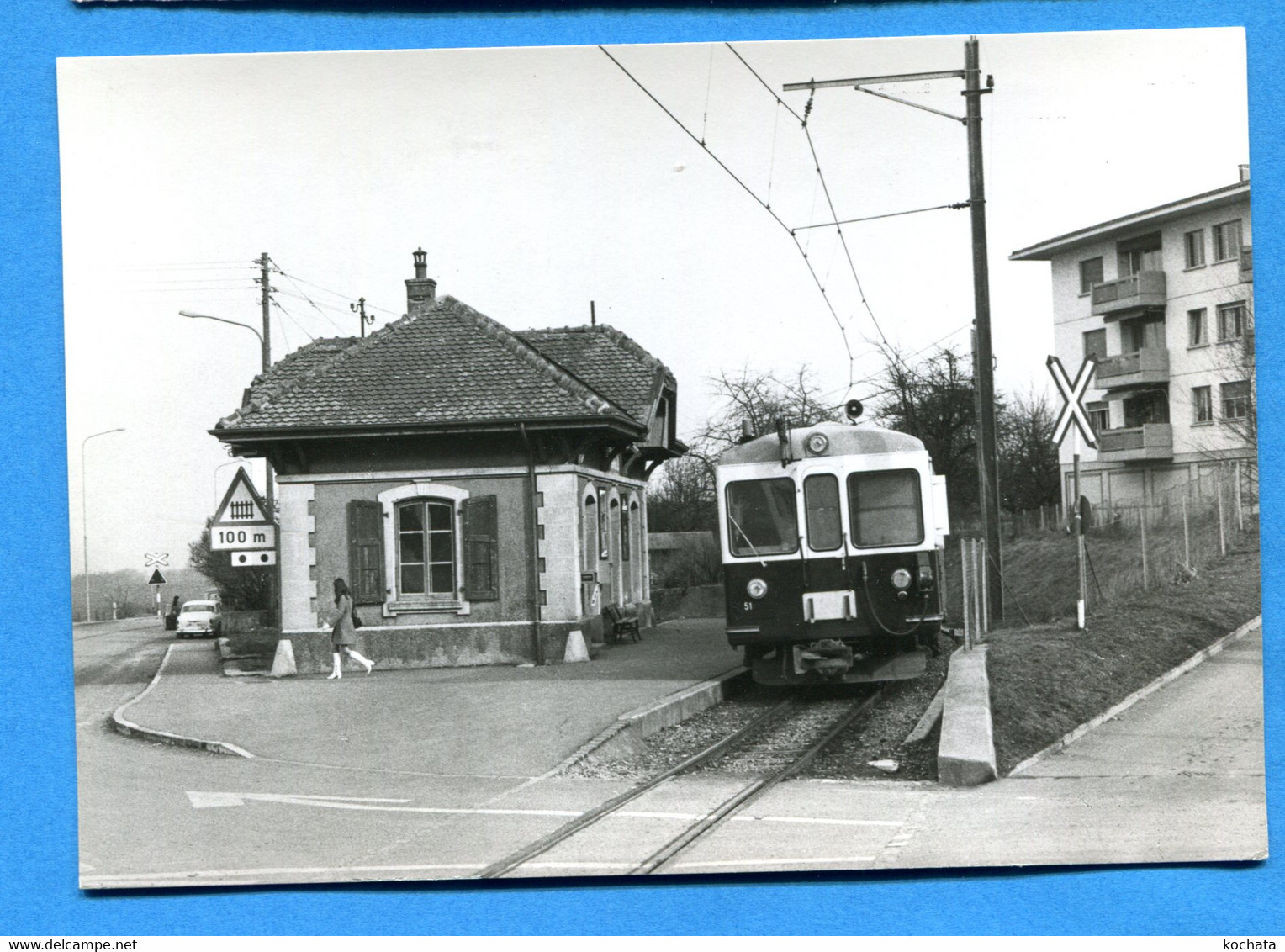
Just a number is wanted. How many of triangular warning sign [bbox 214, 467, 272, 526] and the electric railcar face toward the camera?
2

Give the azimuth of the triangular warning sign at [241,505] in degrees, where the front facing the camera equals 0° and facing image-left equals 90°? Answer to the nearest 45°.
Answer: approximately 0°

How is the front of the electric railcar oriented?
toward the camera

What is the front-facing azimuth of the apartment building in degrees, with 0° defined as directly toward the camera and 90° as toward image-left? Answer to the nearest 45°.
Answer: approximately 45°

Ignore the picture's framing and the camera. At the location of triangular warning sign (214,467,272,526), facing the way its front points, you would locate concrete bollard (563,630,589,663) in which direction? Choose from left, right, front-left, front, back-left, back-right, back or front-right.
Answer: back-left

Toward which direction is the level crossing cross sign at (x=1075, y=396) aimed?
toward the camera

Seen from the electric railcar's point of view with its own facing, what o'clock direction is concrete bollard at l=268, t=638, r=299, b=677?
The concrete bollard is roughly at 3 o'clock from the electric railcar.
